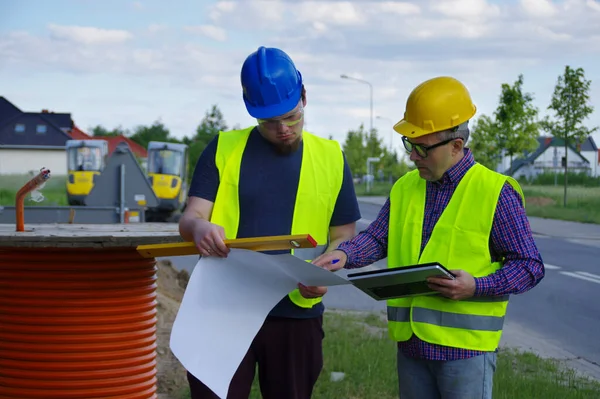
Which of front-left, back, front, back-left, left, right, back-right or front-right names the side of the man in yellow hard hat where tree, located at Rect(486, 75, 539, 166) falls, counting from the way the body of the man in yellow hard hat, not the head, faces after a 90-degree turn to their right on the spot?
front-right

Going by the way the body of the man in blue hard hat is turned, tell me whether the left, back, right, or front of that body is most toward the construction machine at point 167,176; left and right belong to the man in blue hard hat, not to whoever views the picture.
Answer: back

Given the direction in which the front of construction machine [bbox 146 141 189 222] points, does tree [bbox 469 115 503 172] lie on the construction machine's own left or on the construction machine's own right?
on the construction machine's own left

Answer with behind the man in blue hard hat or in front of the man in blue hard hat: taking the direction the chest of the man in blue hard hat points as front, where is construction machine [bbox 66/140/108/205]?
behind

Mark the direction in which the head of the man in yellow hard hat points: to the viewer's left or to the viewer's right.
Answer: to the viewer's left

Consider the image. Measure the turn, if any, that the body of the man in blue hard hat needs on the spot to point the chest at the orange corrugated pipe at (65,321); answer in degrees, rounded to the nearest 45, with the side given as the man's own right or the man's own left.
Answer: approximately 135° to the man's own right

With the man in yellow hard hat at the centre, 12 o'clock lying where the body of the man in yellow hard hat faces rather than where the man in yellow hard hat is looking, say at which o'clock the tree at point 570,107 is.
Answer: The tree is roughly at 5 o'clock from the man in yellow hard hat.

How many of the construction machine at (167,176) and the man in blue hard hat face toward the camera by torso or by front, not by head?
2

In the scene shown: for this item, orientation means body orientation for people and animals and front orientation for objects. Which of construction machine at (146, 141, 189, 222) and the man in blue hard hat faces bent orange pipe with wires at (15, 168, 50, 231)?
the construction machine

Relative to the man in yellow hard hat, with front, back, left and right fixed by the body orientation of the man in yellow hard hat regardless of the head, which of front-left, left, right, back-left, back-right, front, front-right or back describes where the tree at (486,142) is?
back-right

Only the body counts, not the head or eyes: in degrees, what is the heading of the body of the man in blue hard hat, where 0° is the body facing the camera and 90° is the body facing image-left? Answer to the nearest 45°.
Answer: approximately 0°
